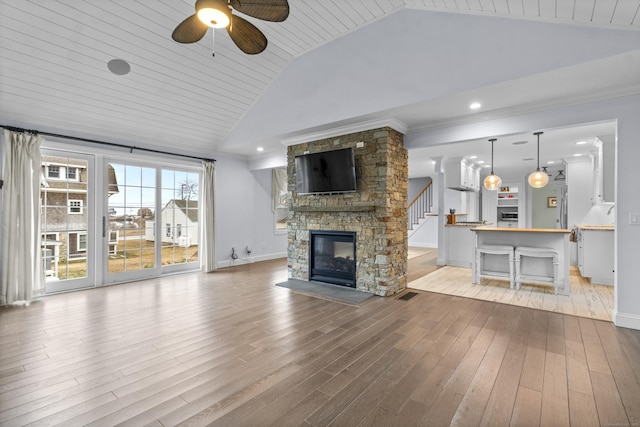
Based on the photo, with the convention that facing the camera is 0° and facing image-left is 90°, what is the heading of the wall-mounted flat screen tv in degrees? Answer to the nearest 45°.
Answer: approximately 45°

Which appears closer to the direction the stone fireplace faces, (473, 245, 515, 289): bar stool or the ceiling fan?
the ceiling fan

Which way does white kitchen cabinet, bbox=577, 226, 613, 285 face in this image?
to the viewer's left

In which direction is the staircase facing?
to the viewer's left

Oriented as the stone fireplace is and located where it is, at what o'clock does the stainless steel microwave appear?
The stainless steel microwave is roughly at 6 o'clock from the stone fireplace.

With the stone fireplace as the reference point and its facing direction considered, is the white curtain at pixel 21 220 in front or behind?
in front

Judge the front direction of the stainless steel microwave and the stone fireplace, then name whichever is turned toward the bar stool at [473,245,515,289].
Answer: the stainless steel microwave

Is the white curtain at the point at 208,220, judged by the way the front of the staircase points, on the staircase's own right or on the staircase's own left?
on the staircase's own left

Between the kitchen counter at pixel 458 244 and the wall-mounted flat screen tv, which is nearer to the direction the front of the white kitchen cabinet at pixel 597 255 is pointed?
the kitchen counter

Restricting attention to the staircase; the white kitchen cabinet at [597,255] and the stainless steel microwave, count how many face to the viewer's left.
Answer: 2

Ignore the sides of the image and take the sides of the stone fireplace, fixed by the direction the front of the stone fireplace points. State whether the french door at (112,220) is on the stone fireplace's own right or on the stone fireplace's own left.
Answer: on the stone fireplace's own right
